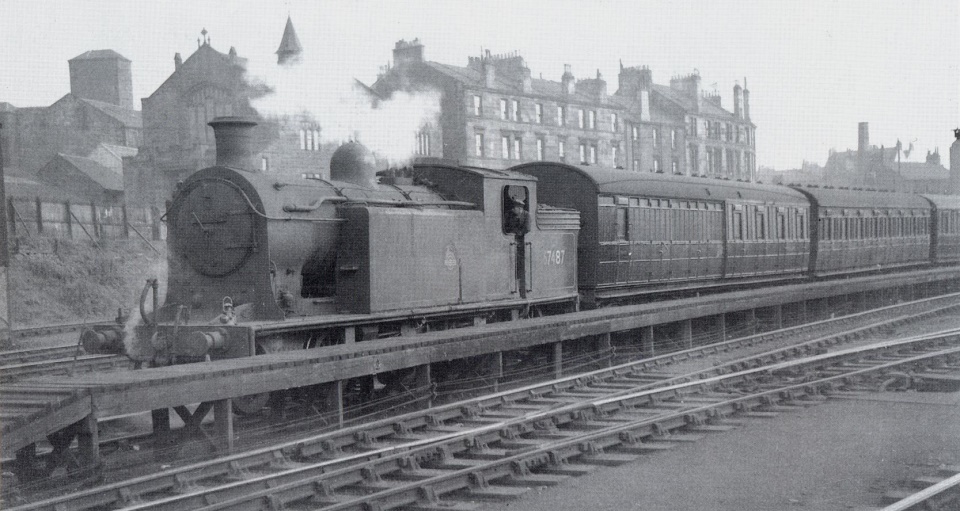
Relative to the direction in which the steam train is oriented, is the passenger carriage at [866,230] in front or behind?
behind

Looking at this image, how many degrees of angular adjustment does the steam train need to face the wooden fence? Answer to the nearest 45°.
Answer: approximately 90° to its right

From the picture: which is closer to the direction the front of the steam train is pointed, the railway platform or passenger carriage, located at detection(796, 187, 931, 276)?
the railway platform

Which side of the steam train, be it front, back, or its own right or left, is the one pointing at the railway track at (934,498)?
left

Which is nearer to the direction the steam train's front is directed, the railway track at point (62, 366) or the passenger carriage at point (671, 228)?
the railway track

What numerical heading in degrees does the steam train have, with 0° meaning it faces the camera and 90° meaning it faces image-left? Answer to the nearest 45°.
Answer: approximately 45°

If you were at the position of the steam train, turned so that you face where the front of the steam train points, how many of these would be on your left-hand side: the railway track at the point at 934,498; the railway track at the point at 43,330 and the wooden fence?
1

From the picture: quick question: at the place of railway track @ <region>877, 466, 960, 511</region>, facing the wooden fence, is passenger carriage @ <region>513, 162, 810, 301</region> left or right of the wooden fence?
right

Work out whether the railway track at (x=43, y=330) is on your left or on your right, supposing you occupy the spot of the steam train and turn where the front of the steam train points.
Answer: on your right

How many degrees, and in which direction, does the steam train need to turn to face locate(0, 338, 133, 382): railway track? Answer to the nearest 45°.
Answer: approximately 45° to its right

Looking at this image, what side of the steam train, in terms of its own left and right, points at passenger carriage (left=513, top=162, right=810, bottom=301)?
back
